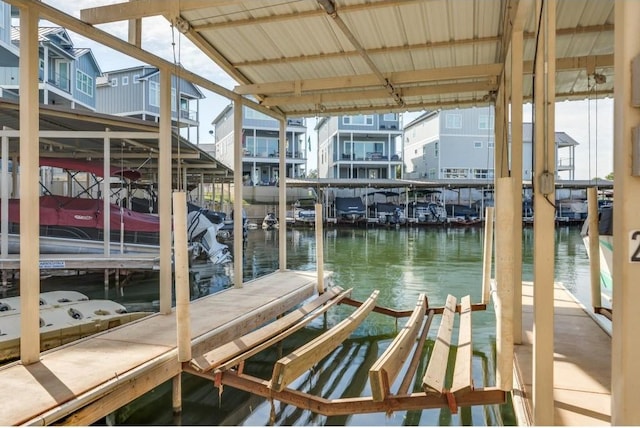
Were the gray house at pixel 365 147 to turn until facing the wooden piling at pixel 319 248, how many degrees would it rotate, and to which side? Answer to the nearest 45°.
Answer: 0° — it already faces it

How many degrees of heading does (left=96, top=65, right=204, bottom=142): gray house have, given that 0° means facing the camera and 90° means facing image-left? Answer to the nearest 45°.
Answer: approximately 315°

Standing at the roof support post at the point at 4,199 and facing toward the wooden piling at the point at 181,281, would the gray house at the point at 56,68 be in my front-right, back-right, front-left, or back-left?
back-left

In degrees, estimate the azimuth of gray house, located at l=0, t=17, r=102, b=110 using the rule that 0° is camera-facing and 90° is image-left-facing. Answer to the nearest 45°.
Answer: approximately 315°

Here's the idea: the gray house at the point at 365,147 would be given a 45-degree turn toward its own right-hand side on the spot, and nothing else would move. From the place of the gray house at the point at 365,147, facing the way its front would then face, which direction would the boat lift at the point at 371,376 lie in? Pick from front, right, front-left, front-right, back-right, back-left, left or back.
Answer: front-left

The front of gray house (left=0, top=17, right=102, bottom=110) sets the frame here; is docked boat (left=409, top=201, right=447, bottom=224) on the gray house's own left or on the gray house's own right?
on the gray house's own left

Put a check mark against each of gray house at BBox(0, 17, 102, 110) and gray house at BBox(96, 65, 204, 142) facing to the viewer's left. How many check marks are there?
0

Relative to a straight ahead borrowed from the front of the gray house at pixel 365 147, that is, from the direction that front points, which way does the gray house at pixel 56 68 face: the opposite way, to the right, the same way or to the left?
to the left

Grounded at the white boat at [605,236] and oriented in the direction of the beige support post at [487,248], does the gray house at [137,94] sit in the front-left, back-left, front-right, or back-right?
front-right

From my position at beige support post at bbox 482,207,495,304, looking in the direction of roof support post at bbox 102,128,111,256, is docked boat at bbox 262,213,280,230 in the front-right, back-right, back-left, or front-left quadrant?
front-right

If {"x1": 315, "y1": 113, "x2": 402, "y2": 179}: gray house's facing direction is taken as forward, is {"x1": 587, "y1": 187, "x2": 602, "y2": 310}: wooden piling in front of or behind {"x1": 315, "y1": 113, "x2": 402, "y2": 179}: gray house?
in front

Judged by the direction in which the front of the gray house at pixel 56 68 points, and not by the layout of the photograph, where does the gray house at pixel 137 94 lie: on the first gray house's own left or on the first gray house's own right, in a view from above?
on the first gray house's own left

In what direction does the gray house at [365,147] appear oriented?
toward the camera

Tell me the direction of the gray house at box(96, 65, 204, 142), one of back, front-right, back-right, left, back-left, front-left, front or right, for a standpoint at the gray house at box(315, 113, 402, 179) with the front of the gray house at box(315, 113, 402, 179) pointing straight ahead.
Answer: front-right

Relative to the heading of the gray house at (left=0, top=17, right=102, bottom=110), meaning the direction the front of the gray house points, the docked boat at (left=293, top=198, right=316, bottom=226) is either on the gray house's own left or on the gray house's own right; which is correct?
on the gray house's own left
